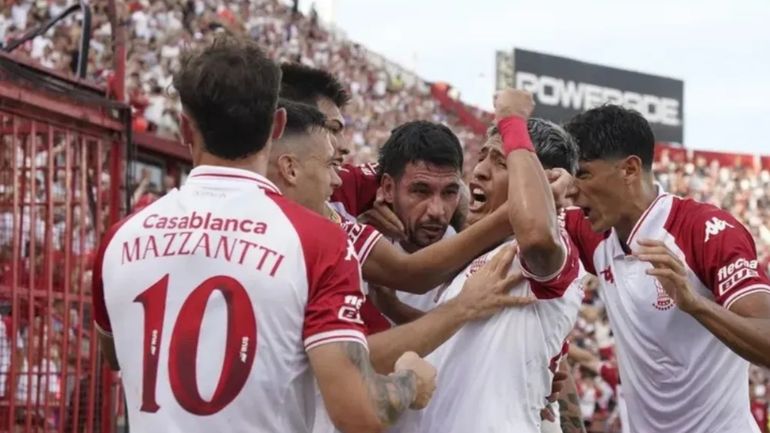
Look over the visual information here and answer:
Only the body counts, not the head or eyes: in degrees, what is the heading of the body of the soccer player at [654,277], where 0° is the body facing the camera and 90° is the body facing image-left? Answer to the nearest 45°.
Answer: approximately 45°

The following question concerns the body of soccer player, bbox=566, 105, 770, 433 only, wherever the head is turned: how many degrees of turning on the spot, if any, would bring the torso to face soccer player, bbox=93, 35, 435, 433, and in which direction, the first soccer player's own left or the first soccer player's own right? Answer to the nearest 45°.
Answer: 0° — they already face them

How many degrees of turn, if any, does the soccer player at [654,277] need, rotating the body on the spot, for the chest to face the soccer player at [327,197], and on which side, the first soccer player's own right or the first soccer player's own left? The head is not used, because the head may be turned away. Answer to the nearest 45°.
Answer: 0° — they already face them

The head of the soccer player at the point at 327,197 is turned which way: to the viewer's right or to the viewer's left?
to the viewer's right

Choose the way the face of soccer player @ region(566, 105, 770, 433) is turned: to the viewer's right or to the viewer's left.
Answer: to the viewer's left

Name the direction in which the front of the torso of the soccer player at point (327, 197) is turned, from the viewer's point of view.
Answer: to the viewer's right
